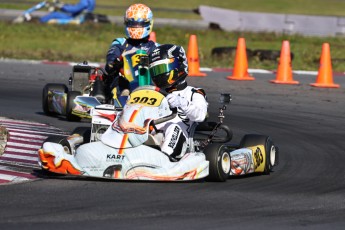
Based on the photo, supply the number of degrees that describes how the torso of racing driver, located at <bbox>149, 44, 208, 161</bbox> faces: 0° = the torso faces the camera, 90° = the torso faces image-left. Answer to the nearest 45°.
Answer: approximately 45°

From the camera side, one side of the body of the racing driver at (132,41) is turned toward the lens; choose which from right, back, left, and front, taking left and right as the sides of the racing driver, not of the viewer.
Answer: front

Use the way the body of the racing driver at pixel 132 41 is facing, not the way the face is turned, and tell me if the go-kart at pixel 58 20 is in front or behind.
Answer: behind

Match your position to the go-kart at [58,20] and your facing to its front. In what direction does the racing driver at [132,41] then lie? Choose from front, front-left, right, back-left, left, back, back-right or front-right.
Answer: left

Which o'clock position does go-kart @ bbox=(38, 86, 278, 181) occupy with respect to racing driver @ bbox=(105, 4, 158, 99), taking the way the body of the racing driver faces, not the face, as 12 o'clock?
The go-kart is roughly at 12 o'clock from the racing driver.

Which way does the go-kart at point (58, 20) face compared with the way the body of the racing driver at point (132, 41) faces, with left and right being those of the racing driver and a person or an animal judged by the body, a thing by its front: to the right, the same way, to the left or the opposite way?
to the right

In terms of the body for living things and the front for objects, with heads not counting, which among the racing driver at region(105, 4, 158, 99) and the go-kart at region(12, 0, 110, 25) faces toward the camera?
the racing driver

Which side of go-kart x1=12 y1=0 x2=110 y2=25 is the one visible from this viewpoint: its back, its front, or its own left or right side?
left

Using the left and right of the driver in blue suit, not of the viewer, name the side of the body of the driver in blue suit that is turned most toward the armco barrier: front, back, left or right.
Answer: back

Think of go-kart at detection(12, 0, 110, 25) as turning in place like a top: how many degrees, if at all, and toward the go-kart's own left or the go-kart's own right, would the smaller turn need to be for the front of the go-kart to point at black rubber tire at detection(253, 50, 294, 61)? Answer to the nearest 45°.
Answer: approximately 135° to the go-kart's own left
